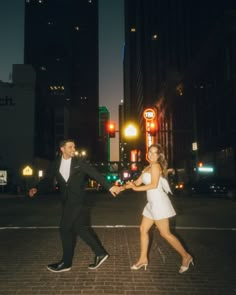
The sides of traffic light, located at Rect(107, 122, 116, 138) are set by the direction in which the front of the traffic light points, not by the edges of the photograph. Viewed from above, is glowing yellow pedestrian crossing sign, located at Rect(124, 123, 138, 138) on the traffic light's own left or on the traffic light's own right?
on the traffic light's own left

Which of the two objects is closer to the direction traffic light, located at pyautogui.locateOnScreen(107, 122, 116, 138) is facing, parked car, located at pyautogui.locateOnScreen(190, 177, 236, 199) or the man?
the man

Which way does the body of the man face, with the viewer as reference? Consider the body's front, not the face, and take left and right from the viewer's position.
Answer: facing the viewer and to the left of the viewer

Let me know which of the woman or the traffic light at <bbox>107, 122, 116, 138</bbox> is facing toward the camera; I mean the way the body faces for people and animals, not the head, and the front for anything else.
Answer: the traffic light

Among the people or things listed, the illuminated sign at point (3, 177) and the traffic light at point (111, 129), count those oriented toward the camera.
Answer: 2

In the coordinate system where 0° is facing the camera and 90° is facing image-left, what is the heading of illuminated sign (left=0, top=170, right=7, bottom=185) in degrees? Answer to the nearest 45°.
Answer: approximately 0°

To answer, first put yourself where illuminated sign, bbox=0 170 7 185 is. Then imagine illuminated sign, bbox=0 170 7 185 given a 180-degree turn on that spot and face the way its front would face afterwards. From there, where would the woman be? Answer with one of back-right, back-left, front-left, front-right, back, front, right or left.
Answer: back

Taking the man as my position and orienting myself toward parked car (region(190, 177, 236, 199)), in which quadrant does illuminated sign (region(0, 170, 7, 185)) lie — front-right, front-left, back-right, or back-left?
front-left

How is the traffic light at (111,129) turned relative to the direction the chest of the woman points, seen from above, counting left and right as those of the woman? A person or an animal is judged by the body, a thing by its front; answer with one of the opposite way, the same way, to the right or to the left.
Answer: to the left

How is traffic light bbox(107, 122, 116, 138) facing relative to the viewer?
toward the camera

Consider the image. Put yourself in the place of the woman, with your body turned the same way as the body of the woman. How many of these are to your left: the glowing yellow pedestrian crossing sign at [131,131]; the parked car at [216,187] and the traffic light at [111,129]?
0

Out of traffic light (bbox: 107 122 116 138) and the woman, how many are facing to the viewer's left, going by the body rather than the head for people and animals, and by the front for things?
1
